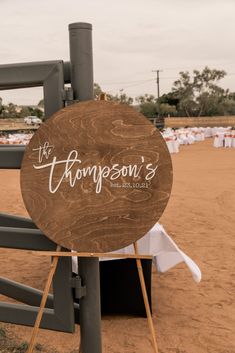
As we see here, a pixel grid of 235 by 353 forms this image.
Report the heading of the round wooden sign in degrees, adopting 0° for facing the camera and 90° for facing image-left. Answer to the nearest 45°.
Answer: approximately 0°

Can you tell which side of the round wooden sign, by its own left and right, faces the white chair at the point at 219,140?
back

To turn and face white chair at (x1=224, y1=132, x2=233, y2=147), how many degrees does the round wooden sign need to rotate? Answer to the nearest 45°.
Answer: approximately 180°
